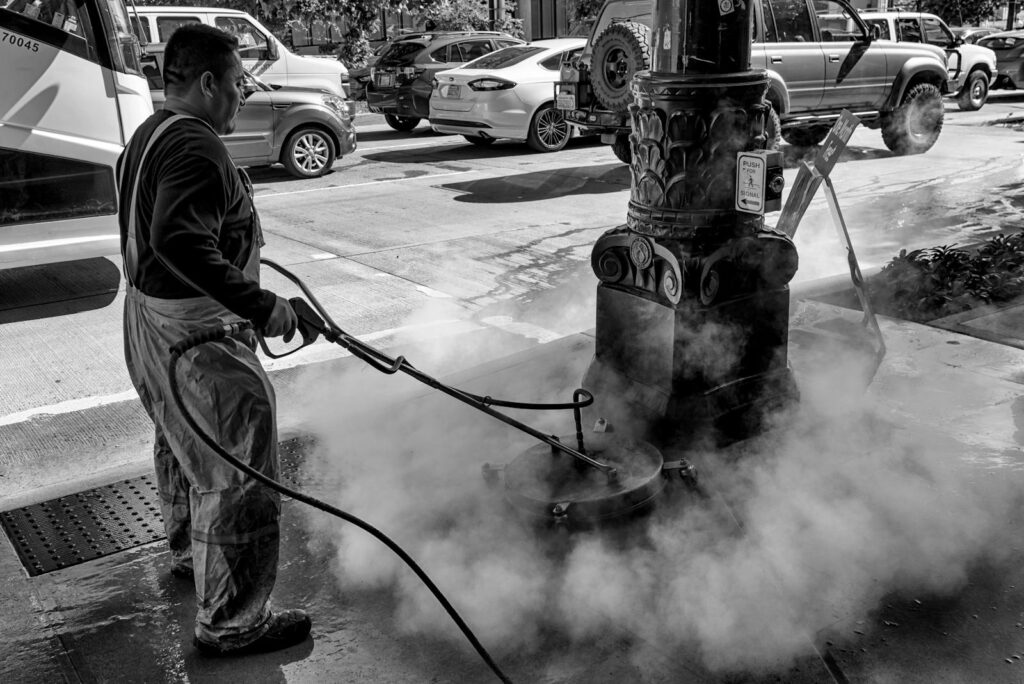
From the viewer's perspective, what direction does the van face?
to the viewer's right

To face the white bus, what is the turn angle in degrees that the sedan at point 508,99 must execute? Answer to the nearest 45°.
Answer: approximately 180°

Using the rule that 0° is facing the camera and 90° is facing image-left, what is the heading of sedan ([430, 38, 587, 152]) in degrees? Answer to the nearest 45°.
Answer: approximately 225°

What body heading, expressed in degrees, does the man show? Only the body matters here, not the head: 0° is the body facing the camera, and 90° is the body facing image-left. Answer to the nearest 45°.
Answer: approximately 270°

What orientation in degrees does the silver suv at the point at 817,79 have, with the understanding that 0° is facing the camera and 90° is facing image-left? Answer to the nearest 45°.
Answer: approximately 225°

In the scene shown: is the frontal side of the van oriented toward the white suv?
yes

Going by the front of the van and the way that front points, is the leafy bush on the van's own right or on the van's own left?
on the van's own right

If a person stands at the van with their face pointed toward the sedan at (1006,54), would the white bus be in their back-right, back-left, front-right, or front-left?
back-right

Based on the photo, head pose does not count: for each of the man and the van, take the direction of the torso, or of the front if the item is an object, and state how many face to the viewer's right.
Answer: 2

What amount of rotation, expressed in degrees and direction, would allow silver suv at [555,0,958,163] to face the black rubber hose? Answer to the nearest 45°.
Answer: approximately 135° to its right

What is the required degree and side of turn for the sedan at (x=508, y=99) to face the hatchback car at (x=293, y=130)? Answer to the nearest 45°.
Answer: approximately 180°

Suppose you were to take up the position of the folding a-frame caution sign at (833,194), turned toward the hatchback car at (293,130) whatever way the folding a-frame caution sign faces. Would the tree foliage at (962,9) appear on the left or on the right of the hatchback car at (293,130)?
right
